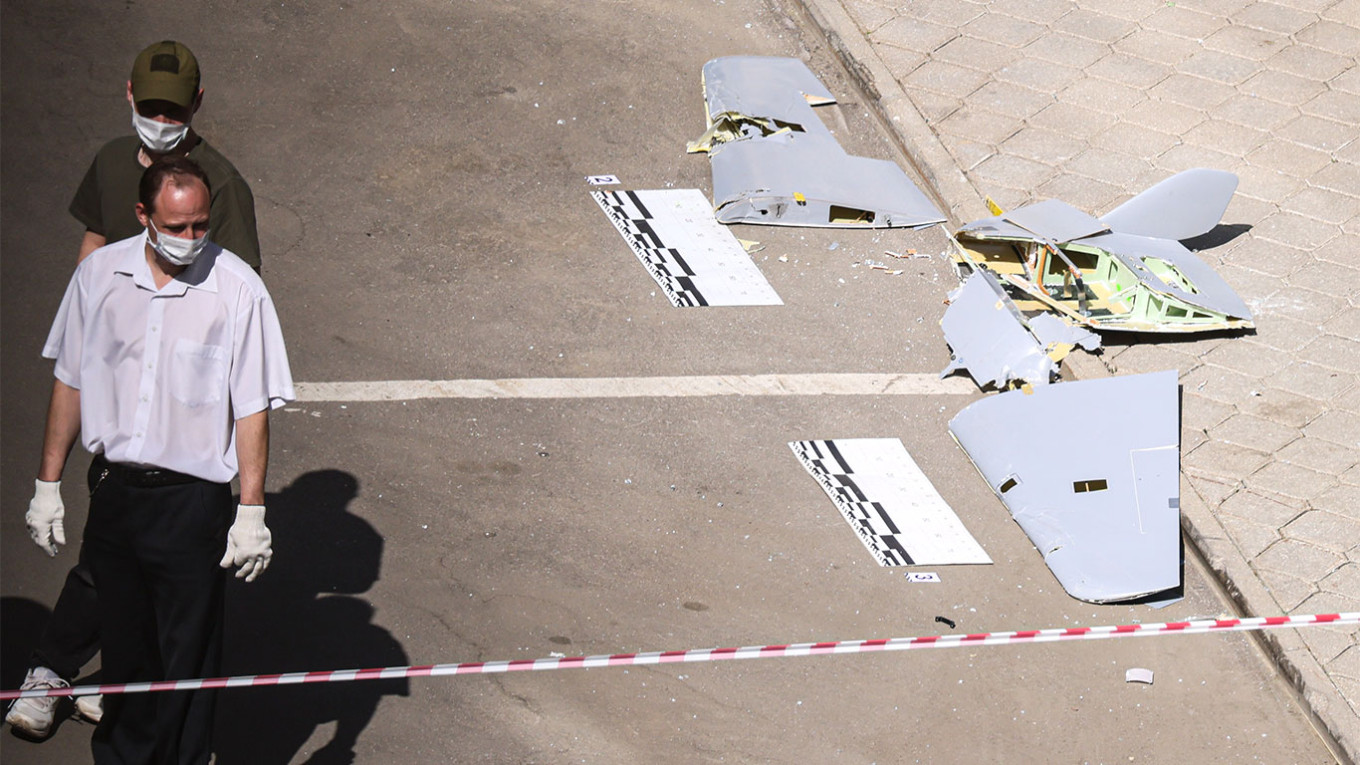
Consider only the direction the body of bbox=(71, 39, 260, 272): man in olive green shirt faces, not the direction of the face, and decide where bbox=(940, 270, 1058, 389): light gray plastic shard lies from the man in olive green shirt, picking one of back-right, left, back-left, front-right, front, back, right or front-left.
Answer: left

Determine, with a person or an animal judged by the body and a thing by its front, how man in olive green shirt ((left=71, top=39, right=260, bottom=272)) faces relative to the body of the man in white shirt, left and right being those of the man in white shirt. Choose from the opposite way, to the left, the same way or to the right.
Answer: the same way

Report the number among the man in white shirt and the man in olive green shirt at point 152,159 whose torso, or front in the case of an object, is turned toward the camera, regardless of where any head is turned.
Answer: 2

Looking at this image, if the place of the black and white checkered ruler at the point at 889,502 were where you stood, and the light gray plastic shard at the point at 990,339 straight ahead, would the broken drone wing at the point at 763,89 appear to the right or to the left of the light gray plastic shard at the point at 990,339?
left

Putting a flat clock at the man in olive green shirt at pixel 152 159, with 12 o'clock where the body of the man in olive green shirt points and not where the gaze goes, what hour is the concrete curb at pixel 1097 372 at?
The concrete curb is roughly at 9 o'clock from the man in olive green shirt.

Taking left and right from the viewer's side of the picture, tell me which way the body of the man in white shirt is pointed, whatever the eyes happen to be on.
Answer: facing the viewer

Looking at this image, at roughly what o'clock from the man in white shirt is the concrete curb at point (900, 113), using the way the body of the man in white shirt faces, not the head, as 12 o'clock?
The concrete curb is roughly at 8 o'clock from the man in white shirt.

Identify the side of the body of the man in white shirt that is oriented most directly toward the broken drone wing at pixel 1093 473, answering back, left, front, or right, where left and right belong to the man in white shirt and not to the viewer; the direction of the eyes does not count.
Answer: left

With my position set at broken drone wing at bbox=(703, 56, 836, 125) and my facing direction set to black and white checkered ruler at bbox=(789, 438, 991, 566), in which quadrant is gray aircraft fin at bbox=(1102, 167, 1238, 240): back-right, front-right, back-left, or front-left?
front-left

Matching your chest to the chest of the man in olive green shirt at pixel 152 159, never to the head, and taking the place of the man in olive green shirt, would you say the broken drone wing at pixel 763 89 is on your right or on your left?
on your left

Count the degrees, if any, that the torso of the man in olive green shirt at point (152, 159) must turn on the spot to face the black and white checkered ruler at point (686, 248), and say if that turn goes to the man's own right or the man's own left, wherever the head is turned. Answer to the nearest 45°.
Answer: approximately 135° to the man's own left

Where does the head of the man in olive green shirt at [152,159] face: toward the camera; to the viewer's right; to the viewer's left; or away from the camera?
toward the camera

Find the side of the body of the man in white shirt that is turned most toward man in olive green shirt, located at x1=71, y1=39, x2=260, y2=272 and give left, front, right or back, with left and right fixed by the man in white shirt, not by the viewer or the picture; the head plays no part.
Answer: back

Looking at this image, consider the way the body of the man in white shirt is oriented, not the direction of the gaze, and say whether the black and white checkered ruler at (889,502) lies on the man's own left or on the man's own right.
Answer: on the man's own left
